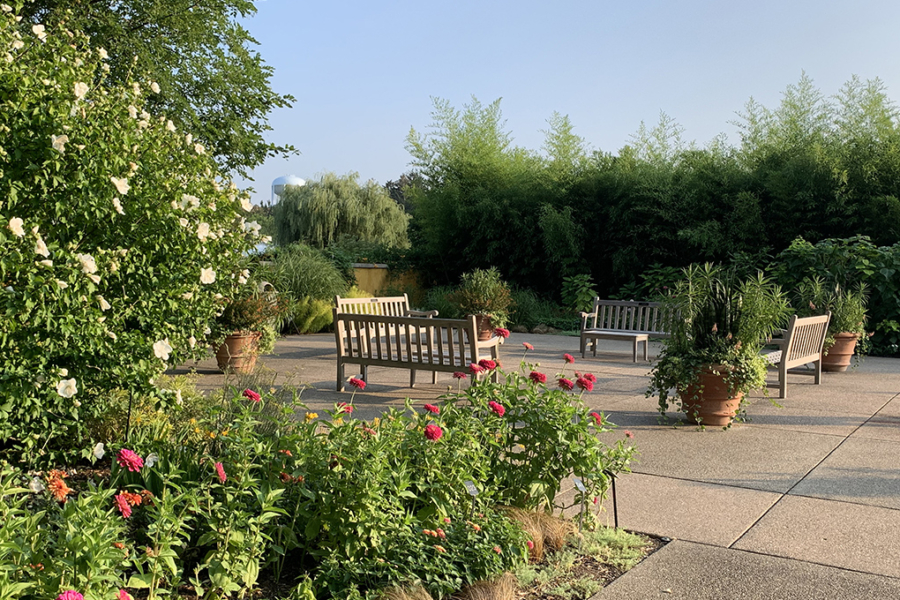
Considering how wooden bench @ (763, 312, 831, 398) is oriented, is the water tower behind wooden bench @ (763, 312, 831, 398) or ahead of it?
ahead

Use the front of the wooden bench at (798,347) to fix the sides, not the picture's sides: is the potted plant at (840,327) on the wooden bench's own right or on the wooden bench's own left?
on the wooden bench's own right

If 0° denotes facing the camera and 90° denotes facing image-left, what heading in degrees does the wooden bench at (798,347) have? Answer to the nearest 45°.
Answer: approximately 135°

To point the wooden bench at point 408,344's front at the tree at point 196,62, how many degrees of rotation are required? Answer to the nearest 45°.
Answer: approximately 90° to its left

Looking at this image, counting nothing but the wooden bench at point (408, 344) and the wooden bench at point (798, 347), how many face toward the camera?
0

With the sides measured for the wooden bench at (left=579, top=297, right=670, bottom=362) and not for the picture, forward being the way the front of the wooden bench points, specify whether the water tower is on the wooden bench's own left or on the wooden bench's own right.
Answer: on the wooden bench's own right

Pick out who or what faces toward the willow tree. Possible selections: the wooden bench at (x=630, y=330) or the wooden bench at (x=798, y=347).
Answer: the wooden bench at (x=798, y=347)

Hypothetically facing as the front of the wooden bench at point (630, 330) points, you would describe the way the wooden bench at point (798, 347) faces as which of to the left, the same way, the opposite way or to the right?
to the right

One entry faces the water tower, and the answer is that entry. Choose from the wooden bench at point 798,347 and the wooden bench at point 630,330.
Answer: the wooden bench at point 798,347

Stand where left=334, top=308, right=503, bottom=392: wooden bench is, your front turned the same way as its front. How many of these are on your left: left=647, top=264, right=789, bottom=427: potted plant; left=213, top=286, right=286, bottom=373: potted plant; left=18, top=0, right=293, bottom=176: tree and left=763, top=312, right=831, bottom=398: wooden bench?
2

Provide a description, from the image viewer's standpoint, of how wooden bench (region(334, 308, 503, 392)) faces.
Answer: facing away from the viewer and to the right of the viewer

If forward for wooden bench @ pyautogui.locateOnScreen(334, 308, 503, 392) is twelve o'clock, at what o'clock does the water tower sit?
The water tower is roughly at 10 o'clock from the wooden bench.

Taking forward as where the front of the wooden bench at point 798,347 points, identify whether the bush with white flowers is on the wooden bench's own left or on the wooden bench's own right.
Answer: on the wooden bench's own left

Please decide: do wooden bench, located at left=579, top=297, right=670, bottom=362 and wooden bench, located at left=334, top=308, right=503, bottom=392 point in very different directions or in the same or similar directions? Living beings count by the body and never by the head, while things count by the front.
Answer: very different directions

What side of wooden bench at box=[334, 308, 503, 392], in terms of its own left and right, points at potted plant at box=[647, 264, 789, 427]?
right

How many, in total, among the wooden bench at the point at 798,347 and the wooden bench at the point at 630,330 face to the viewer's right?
0

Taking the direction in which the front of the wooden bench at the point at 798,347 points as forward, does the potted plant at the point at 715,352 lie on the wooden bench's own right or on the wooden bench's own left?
on the wooden bench's own left

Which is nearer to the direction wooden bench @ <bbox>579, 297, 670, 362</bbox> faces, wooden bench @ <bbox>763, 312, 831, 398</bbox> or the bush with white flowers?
the bush with white flowers

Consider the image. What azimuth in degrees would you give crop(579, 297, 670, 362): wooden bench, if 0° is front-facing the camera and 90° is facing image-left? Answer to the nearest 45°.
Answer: approximately 45°
